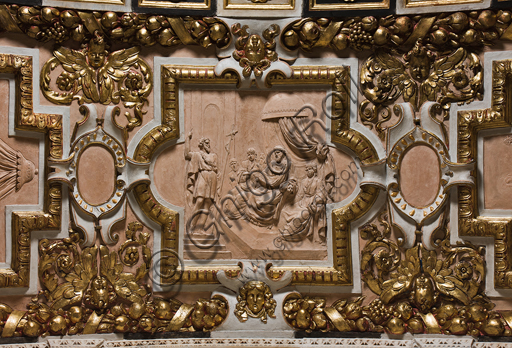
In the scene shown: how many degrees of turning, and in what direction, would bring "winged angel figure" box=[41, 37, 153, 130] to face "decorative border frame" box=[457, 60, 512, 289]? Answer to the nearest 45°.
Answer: approximately 90° to its left

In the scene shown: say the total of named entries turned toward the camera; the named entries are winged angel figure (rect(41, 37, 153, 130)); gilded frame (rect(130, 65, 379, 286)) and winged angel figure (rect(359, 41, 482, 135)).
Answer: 3

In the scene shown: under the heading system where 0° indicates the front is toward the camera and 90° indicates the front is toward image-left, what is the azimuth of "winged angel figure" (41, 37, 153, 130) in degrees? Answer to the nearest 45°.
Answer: approximately 0°

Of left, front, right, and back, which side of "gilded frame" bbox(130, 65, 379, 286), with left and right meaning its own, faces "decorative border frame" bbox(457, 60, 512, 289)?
left

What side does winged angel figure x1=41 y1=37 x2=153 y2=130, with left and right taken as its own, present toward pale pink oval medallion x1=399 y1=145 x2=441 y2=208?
left

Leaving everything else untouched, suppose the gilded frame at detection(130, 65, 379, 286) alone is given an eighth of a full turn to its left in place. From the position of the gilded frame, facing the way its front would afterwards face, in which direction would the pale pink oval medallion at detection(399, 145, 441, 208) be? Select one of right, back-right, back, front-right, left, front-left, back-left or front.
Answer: front-left

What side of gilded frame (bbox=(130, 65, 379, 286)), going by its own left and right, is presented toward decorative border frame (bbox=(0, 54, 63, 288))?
right

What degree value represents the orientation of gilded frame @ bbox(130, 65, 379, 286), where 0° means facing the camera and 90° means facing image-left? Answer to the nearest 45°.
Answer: approximately 0°

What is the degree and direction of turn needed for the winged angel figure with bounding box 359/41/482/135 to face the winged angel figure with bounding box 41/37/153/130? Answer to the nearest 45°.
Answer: approximately 90° to its right

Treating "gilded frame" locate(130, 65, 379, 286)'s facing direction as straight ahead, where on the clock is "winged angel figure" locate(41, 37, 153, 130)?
The winged angel figure is roughly at 3 o'clock from the gilded frame.
